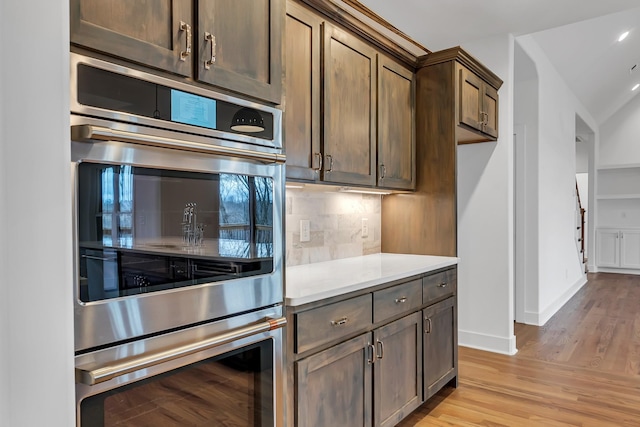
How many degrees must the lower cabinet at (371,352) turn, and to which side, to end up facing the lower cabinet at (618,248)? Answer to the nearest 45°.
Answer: approximately 90° to its left

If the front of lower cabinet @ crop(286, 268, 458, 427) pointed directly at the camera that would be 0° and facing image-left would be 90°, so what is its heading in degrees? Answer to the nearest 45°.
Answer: approximately 315°

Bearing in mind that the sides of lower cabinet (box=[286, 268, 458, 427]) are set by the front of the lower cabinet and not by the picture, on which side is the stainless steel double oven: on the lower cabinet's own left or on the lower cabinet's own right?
on the lower cabinet's own right

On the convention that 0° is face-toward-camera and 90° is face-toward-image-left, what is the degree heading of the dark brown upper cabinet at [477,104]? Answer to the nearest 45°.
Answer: approximately 315°

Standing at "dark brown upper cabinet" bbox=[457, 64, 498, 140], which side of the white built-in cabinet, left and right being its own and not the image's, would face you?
front

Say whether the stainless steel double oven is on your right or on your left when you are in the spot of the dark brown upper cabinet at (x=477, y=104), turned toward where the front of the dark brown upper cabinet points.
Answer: on your right
